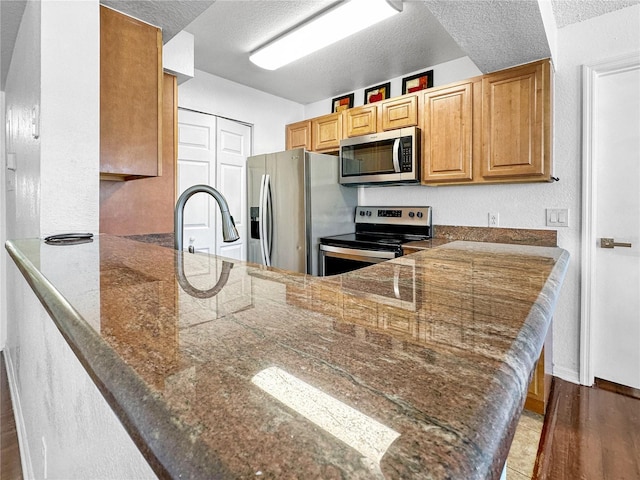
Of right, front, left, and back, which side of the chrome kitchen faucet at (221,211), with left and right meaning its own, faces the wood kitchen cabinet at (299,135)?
left

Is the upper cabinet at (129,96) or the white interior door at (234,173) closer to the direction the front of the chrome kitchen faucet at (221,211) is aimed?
the white interior door

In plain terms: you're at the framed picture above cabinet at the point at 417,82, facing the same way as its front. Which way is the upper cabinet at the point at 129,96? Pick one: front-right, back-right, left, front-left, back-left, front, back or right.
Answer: front

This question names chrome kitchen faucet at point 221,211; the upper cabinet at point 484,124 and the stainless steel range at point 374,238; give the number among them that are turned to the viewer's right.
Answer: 1

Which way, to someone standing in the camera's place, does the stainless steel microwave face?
facing the viewer and to the left of the viewer

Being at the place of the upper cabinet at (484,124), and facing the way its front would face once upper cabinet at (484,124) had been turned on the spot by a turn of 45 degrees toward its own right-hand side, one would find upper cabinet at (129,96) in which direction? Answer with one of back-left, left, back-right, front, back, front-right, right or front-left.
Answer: front-left

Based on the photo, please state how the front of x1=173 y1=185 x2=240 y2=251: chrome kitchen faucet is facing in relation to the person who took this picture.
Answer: facing to the right of the viewer

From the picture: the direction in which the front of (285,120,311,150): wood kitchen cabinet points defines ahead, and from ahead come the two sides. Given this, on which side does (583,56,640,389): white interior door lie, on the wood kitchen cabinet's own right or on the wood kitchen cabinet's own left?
on the wood kitchen cabinet's own left

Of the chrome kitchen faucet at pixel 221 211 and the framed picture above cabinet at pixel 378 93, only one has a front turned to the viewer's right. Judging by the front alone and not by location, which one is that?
the chrome kitchen faucet

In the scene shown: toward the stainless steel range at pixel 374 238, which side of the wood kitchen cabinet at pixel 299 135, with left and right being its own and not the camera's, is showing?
left

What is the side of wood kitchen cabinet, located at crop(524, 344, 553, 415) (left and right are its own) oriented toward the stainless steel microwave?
right

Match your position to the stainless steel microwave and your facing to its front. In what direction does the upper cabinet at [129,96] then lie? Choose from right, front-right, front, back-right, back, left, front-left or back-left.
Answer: front

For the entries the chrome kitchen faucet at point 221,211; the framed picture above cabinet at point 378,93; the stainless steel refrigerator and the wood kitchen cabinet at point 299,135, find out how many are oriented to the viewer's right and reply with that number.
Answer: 1
